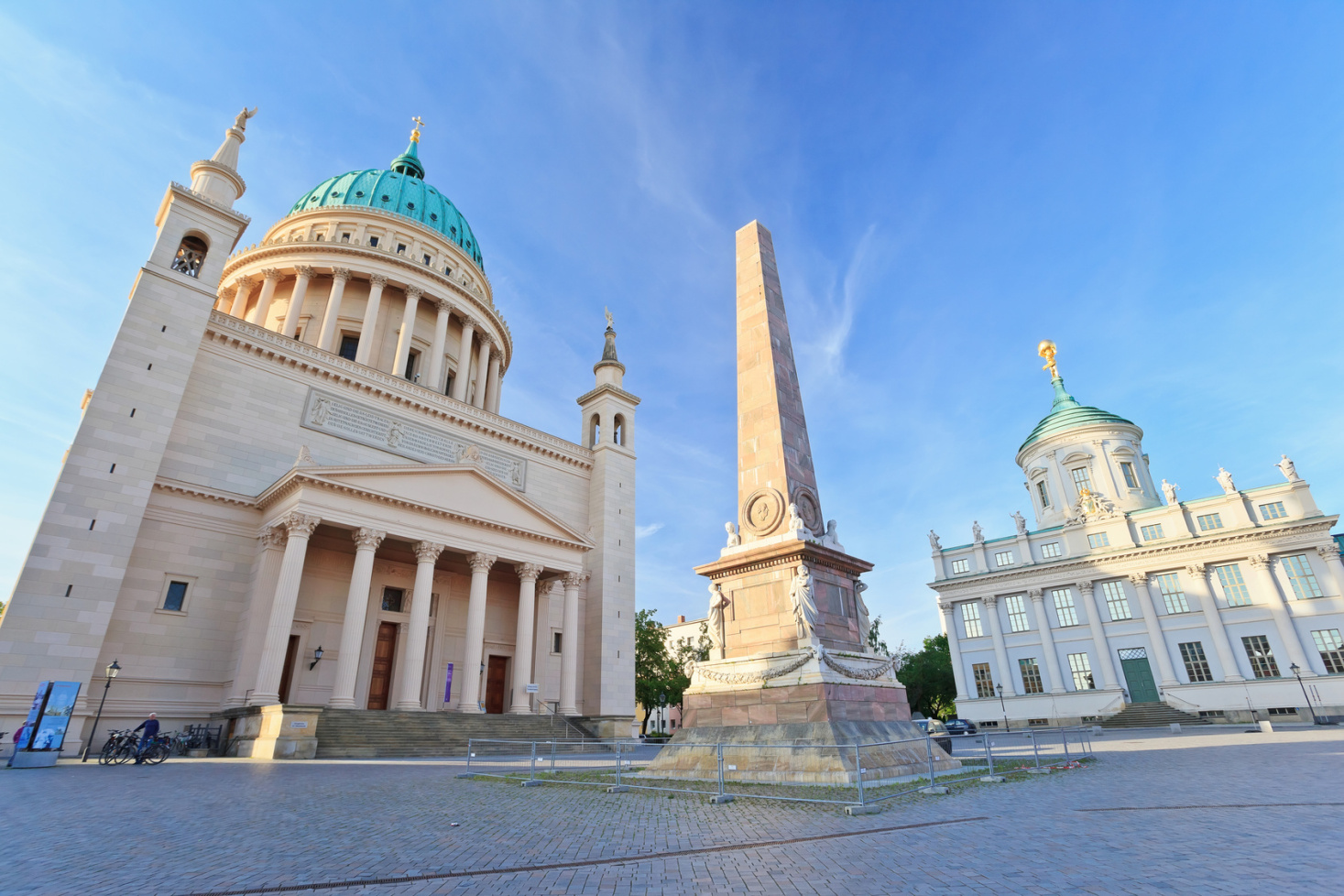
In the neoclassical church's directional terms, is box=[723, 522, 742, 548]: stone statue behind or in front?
in front

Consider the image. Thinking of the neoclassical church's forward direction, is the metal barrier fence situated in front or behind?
in front

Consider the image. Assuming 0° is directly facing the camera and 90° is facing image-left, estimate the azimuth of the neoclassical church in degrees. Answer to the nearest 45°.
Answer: approximately 315°

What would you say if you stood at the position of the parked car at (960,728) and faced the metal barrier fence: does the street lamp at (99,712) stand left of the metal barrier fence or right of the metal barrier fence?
right

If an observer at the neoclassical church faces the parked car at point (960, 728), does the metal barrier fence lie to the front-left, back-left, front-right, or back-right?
front-right

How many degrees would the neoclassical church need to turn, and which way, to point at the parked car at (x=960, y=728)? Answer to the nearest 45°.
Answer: approximately 45° to its left

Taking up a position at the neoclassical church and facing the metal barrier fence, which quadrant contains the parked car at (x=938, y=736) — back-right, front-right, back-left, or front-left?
front-left

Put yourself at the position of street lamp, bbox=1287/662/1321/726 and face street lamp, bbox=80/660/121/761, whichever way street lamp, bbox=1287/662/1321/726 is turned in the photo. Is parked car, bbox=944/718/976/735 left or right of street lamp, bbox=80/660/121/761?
right

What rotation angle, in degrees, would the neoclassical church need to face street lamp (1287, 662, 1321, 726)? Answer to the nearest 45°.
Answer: approximately 45° to its left
